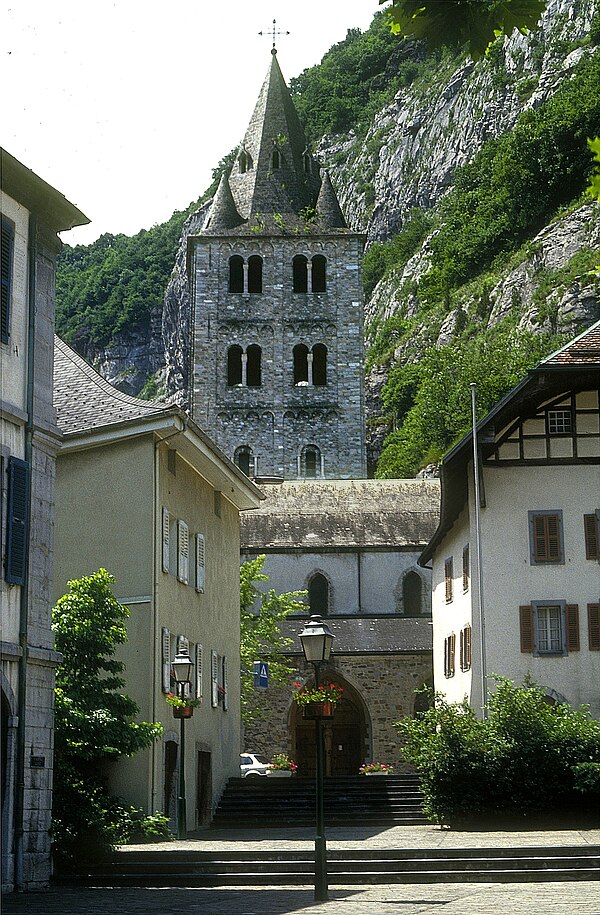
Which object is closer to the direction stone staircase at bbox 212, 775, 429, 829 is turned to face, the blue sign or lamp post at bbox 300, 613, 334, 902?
the lamp post

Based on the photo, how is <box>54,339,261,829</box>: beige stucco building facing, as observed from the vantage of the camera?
facing the viewer and to the right of the viewer

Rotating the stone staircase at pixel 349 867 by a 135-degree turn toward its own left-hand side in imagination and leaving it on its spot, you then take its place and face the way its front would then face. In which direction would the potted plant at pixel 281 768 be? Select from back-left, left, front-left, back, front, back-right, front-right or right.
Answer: front-left

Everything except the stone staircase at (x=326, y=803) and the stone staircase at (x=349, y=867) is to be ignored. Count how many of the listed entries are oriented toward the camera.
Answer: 2

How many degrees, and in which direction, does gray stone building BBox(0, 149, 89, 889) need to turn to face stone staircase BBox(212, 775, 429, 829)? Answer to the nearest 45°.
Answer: approximately 90° to its left

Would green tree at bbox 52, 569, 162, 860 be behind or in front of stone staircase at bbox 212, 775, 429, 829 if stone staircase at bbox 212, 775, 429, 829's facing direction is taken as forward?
in front

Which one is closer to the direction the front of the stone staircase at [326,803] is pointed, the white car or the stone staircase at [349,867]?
the stone staircase

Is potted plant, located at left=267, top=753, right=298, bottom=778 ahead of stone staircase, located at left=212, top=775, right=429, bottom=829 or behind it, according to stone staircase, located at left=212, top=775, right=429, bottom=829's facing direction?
behind

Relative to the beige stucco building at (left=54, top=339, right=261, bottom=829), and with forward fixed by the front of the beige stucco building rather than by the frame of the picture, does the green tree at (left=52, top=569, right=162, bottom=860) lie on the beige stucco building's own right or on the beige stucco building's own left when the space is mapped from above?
on the beige stucco building's own right

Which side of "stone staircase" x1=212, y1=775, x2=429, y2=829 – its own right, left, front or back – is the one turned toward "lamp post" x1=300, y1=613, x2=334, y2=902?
front

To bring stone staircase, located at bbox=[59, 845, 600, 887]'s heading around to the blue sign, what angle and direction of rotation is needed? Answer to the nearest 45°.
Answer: approximately 180°

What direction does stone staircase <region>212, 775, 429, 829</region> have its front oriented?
toward the camera

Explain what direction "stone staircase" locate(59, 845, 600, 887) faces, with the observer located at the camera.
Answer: facing the viewer
